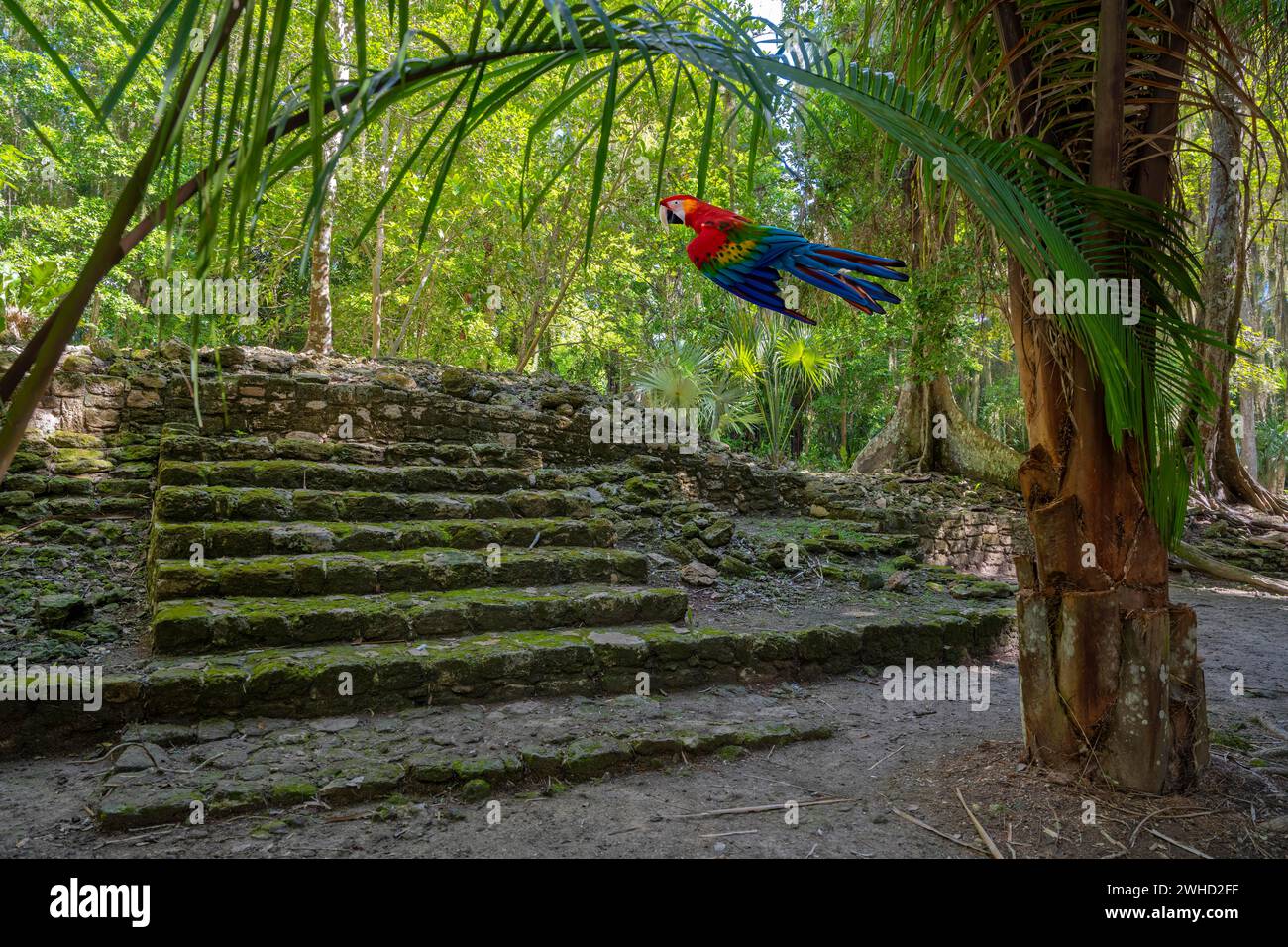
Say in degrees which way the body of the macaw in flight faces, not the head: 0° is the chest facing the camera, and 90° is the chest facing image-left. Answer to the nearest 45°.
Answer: approximately 90°

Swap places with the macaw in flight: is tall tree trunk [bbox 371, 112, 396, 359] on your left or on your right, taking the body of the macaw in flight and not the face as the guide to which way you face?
on your right

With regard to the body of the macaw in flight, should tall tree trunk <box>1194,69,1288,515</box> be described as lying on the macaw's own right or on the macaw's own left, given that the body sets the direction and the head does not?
on the macaw's own right

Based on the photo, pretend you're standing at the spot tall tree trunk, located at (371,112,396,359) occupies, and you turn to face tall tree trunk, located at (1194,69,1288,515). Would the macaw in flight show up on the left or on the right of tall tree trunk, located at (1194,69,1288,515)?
right

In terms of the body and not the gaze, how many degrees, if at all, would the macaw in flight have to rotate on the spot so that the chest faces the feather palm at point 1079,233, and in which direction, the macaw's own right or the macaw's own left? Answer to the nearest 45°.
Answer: approximately 135° to the macaw's own left
